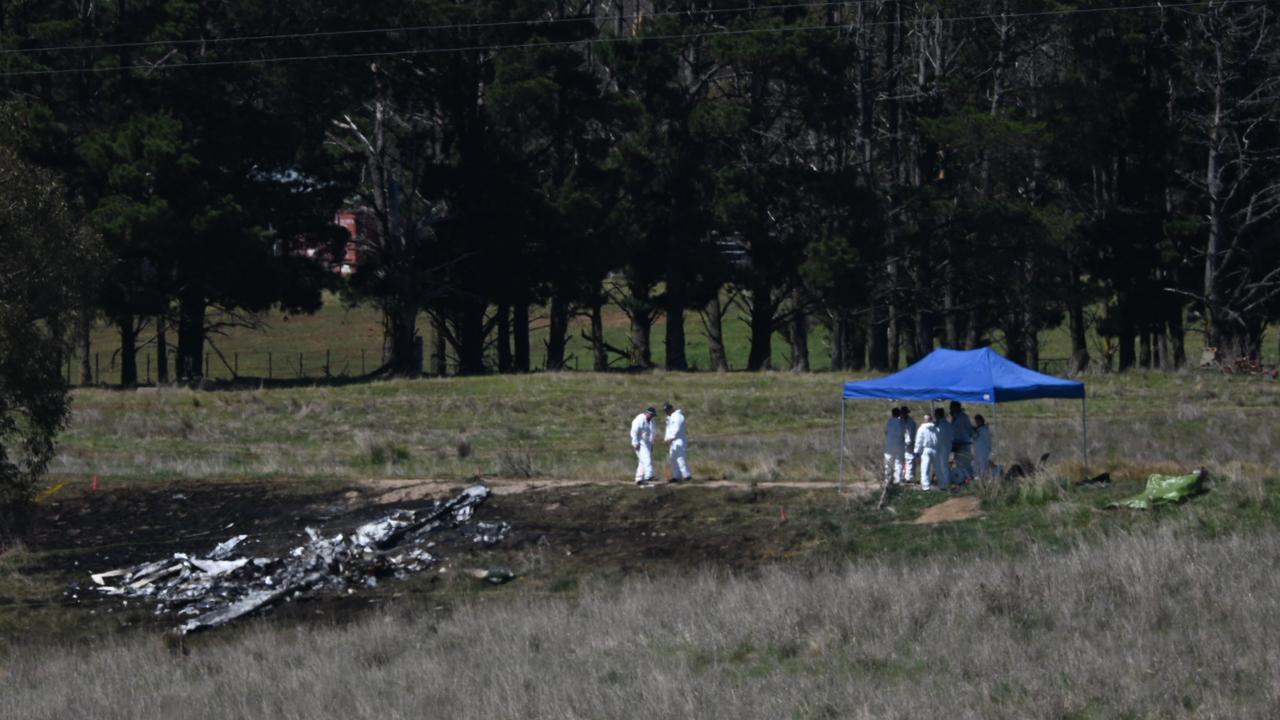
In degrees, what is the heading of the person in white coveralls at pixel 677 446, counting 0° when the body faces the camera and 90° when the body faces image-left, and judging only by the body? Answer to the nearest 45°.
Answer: approximately 90°
